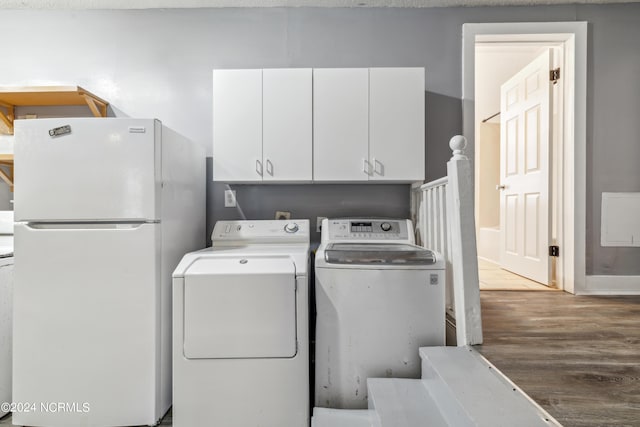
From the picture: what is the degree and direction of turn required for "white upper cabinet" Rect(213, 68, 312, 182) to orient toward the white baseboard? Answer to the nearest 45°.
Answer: approximately 90° to its left

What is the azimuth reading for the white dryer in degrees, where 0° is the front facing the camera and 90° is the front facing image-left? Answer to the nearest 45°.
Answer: approximately 0°

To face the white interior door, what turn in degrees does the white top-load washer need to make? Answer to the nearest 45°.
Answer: approximately 135° to its left

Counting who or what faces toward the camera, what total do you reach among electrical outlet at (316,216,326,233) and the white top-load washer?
2

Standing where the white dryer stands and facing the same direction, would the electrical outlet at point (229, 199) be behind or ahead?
behind

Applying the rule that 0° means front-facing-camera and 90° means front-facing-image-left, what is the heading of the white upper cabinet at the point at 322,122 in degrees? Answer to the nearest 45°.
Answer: approximately 0°

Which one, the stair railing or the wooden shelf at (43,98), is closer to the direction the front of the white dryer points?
the stair railing

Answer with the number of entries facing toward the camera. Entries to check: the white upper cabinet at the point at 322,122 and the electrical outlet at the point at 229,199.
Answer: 2
